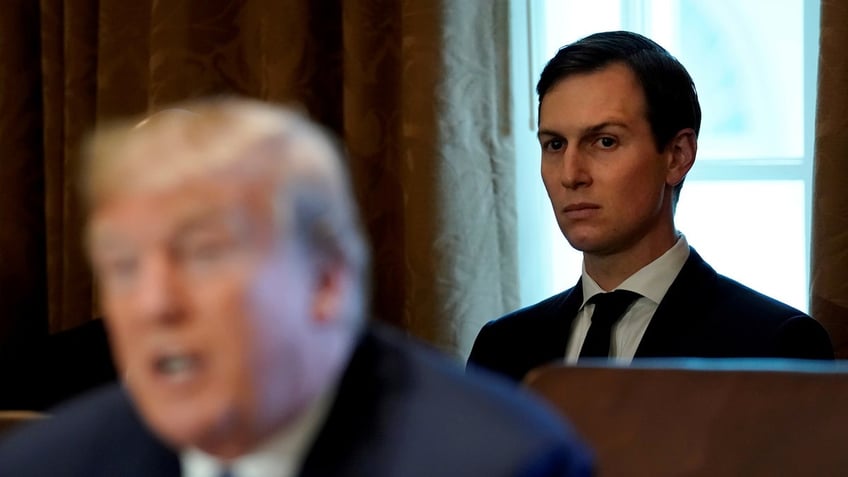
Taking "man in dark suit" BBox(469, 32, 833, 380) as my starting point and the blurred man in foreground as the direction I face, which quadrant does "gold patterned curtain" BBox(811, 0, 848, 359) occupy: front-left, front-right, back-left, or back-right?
back-left

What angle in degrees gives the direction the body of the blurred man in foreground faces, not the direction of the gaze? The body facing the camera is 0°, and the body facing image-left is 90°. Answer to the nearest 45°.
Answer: approximately 45°

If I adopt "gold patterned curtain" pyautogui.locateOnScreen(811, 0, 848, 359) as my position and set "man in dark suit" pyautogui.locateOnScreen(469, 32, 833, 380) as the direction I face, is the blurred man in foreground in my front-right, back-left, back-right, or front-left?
front-left

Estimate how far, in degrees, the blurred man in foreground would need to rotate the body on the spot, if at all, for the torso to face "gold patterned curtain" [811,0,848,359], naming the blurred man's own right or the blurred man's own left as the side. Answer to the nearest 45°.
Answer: approximately 180°

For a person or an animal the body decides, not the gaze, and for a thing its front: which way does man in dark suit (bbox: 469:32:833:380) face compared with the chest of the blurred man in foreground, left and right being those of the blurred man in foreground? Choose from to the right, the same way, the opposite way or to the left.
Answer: the same way

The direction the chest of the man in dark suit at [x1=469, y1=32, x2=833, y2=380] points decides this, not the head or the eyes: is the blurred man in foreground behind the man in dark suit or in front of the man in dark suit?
in front

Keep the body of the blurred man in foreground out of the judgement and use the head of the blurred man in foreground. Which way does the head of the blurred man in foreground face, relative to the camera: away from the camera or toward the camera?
toward the camera

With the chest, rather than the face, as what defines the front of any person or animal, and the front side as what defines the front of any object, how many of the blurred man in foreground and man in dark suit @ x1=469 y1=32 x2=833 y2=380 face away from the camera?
0

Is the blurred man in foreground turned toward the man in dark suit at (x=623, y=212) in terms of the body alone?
no
